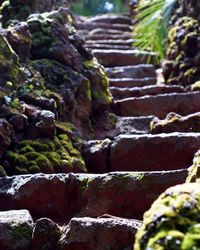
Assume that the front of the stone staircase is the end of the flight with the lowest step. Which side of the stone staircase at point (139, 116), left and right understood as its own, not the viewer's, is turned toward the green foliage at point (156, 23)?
back

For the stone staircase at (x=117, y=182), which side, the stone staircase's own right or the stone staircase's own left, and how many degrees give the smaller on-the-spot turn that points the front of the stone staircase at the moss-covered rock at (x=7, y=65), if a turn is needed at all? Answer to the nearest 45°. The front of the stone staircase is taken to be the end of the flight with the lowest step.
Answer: approximately 135° to the stone staircase's own right

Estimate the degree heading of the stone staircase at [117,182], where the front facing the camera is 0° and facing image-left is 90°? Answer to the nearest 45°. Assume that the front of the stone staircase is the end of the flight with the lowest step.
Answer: approximately 0°

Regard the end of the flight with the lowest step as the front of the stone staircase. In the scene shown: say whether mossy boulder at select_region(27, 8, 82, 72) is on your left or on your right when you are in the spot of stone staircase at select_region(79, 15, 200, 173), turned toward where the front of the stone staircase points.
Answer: on your right

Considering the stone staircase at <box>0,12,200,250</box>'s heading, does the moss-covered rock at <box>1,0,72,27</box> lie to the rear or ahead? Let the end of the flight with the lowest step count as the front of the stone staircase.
to the rear

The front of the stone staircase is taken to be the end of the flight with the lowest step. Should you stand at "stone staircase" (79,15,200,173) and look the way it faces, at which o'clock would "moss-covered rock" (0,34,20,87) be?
The moss-covered rock is roughly at 2 o'clock from the stone staircase.
